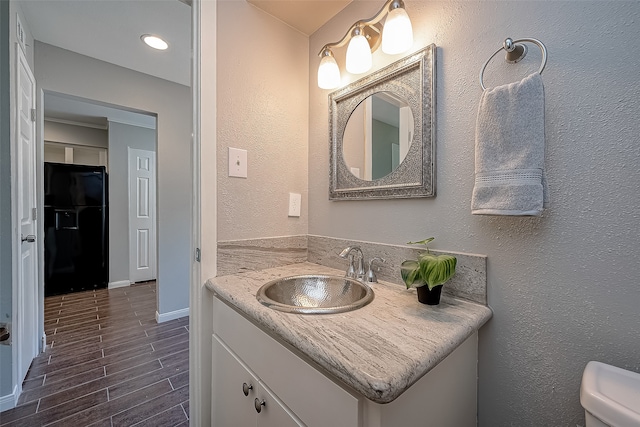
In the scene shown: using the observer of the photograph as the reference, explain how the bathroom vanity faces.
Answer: facing the viewer and to the left of the viewer

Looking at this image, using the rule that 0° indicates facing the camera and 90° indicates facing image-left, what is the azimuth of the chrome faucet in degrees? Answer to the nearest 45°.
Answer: approximately 45°

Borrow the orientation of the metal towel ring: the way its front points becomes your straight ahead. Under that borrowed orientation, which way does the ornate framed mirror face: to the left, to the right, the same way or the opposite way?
the same way

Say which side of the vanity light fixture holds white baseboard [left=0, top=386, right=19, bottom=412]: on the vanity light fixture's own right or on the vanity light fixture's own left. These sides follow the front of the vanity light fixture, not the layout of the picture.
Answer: on the vanity light fixture's own right

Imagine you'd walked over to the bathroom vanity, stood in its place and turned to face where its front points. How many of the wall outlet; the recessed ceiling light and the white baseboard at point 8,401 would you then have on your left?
0

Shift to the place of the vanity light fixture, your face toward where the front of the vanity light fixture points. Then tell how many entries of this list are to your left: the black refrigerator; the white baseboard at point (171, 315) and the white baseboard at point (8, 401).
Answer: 0

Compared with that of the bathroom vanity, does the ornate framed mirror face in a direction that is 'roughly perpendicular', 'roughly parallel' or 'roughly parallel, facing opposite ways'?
roughly parallel

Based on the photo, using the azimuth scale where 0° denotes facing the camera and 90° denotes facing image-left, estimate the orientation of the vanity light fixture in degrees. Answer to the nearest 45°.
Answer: approximately 45°

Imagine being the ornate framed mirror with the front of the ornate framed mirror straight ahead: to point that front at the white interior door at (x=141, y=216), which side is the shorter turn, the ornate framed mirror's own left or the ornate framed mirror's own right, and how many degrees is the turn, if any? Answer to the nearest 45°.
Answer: approximately 90° to the ornate framed mirror's own right

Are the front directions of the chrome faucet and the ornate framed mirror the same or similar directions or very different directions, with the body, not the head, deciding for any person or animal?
same or similar directions

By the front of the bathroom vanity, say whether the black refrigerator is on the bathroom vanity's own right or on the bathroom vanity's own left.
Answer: on the bathroom vanity's own right

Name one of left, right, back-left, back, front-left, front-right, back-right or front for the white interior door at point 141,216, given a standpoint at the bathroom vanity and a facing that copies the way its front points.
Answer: right

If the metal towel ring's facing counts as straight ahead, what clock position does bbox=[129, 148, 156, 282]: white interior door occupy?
The white interior door is roughly at 2 o'clock from the metal towel ring.

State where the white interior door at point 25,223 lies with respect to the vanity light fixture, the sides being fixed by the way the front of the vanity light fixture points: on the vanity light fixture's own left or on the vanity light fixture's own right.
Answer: on the vanity light fixture's own right

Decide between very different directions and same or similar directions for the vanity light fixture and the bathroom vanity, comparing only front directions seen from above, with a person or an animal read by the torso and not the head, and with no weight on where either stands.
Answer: same or similar directions
